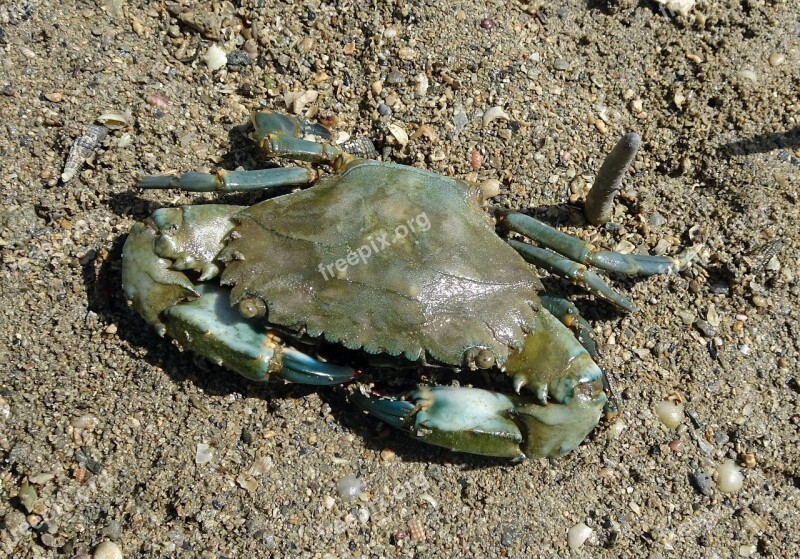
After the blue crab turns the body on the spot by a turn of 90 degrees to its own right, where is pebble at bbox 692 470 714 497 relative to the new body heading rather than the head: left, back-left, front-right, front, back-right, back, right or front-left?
back

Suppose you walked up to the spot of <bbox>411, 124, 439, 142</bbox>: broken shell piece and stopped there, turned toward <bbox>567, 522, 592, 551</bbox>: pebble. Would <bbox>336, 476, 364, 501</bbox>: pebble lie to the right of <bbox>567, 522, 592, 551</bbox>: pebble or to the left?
right

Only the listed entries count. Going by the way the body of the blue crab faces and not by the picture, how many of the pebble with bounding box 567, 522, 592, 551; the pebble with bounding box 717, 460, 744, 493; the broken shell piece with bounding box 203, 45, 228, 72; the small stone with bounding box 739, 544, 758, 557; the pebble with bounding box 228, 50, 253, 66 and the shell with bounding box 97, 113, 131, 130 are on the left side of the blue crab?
3

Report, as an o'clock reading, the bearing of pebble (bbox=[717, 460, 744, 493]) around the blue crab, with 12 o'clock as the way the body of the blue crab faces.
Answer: The pebble is roughly at 9 o'clock from the blue crab.

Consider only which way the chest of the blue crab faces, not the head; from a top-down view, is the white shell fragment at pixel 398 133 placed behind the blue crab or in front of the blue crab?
behind

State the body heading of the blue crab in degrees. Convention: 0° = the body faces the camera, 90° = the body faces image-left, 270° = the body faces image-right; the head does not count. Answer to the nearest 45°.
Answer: approximately 0°

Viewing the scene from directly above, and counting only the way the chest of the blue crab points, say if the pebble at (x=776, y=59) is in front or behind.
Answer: behind

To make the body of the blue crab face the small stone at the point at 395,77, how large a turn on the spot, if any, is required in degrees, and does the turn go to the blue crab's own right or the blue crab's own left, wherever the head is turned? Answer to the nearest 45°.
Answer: approximately 180°

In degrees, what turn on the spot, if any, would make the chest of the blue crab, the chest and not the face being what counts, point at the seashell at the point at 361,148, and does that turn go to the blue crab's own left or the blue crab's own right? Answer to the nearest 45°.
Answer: approximately 135° to the blue crab's own right

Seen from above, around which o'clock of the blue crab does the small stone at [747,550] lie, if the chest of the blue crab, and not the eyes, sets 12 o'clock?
The small stone is roughly at 9 o'clock from the blue crab.

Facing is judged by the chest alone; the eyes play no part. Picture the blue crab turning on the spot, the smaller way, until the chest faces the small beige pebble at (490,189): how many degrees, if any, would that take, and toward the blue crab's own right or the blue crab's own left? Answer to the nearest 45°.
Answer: approximately 180°

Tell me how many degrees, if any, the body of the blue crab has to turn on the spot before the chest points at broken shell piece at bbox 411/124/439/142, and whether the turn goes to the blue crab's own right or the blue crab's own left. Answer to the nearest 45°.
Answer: approximately 180°
